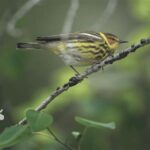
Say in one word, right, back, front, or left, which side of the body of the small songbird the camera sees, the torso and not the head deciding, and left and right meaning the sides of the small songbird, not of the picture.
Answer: right

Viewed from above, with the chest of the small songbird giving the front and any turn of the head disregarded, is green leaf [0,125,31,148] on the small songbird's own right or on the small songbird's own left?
on the small songbird's own right
